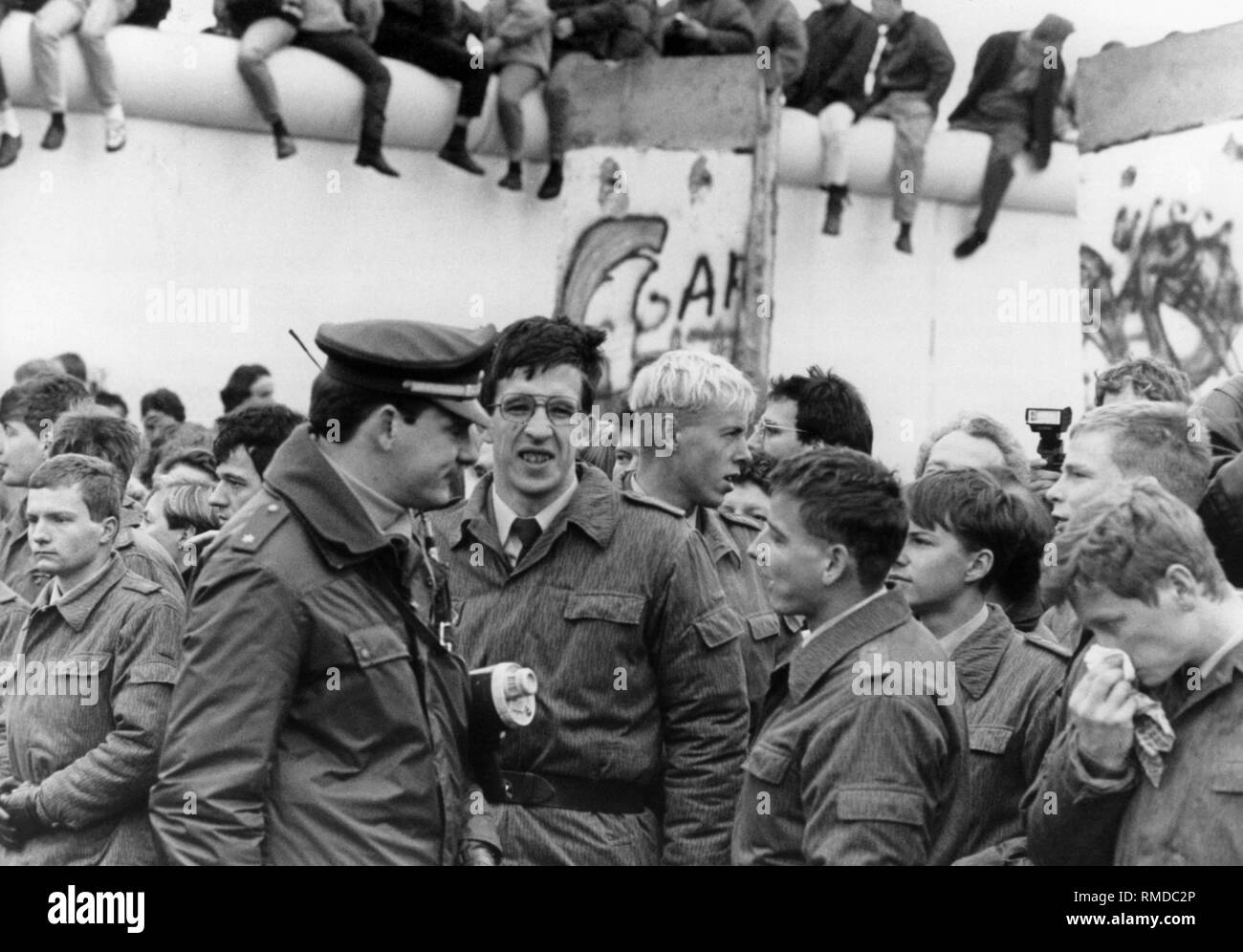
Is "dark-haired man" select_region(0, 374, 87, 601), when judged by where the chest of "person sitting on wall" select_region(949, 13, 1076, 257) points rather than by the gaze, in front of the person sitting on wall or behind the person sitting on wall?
in front

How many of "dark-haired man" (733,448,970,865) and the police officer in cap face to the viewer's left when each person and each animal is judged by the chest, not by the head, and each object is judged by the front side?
1

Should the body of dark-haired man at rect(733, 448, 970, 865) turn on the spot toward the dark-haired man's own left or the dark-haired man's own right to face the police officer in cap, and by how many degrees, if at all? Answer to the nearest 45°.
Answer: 0° — they already face them

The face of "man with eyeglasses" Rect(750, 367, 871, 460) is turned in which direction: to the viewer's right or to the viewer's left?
to the viewer's left

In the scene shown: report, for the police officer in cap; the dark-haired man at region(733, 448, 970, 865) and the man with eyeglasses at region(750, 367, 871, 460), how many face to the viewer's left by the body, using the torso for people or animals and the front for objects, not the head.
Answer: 2

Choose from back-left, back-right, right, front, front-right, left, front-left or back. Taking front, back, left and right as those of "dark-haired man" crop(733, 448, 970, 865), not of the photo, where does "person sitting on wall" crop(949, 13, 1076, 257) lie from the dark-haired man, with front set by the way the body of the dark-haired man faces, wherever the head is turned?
right

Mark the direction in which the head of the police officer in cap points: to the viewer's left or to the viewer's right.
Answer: to the viewer's right

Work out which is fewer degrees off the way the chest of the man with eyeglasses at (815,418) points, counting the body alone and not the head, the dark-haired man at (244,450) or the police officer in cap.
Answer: the dark-haired man

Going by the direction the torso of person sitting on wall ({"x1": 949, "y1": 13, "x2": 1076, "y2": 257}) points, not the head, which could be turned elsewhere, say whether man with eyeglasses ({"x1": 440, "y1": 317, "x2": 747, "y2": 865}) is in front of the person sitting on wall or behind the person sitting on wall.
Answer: in front

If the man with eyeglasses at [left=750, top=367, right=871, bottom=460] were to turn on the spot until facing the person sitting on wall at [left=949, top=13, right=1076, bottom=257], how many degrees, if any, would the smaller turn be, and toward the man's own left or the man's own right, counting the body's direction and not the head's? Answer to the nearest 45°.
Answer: approximately 90° to the man's own right

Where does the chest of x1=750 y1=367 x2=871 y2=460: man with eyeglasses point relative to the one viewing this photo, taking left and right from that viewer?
facing to the left of the viewer

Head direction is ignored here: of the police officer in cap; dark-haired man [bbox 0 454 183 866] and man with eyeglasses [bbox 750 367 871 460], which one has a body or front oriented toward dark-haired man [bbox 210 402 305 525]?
the man with eyeglasses

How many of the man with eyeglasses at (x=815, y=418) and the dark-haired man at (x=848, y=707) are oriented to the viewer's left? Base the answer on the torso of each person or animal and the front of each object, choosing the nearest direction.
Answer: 2

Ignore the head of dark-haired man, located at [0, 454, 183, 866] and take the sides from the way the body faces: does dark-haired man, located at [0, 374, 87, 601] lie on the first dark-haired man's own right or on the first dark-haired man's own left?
on the first dark-haired man's own right

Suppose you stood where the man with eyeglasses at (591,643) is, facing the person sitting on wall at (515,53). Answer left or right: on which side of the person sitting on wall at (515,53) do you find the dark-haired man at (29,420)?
left

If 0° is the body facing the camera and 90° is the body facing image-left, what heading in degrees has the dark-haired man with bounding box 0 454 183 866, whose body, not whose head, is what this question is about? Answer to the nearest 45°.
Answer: approximately 45°
